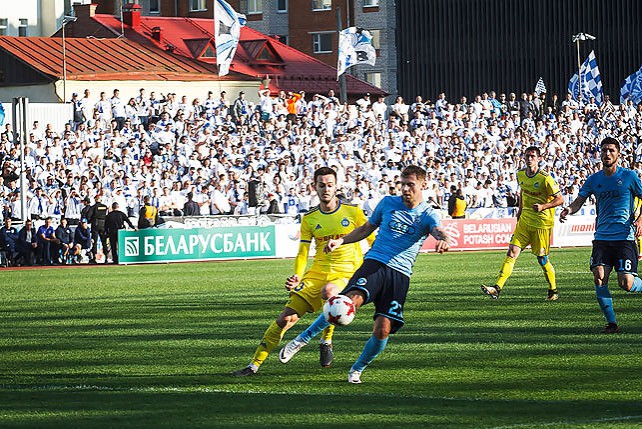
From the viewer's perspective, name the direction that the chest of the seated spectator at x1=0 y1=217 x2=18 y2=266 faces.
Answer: toward the camera

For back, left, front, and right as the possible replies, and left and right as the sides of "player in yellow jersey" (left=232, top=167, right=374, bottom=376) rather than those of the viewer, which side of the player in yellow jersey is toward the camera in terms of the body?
front

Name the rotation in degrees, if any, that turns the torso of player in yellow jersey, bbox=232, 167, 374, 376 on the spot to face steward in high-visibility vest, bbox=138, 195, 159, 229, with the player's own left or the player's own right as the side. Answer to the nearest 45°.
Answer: approximately 180°

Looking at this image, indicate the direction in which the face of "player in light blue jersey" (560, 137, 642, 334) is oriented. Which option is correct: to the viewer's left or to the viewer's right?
to the viewer's left

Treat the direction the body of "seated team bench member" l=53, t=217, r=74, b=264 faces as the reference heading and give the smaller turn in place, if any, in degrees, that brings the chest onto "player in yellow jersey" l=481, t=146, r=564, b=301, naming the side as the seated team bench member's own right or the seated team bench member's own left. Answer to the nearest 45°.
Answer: approximately 45° to the seated team bench member's own left

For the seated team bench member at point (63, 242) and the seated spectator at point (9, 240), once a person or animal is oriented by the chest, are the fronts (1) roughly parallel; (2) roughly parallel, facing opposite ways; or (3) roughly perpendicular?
roughly parallel

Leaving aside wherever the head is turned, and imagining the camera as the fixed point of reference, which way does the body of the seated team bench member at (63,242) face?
toward the camera

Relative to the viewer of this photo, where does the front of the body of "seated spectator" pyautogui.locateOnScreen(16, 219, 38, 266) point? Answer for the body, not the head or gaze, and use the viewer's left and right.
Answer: facing the viewer

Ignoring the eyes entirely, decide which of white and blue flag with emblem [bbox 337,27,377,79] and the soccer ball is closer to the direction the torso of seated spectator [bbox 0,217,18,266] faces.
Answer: the soccer ball

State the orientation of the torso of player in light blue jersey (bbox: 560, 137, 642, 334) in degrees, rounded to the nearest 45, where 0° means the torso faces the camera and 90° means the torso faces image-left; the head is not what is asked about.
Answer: approximately 0°
